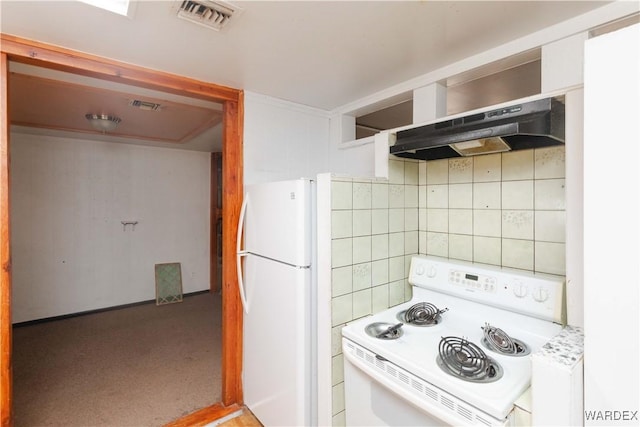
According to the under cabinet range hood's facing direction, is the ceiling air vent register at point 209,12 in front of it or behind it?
in front

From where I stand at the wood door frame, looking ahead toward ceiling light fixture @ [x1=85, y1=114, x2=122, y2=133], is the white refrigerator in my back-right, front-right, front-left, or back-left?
back-right

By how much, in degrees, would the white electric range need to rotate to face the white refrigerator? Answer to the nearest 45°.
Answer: approximately 45° to its right

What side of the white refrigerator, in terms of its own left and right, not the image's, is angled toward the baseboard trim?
right

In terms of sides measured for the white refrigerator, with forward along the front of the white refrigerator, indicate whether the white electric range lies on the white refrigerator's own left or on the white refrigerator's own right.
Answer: on the white refrigerator's own left

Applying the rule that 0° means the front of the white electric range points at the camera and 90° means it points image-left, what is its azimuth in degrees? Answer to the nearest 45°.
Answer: approximately 45°

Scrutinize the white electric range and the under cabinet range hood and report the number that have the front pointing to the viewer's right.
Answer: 0

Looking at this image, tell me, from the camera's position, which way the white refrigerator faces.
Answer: facing the viewer and to the left of the viewer

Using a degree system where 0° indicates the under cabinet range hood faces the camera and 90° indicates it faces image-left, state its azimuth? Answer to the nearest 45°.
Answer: approximately 45°

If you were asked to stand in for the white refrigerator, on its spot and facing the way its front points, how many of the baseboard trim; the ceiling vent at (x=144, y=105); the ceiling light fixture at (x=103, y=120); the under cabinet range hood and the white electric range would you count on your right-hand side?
3

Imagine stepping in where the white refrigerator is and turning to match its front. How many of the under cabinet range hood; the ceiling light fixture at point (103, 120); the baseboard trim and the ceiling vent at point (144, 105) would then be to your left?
1

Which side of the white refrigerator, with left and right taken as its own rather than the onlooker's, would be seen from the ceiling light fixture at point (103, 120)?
right
